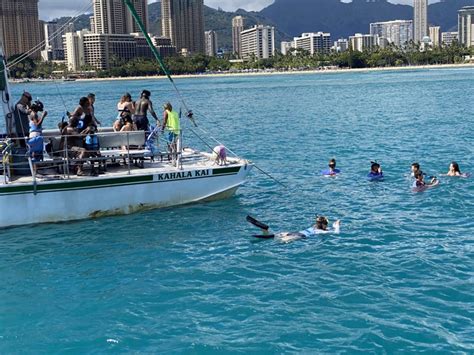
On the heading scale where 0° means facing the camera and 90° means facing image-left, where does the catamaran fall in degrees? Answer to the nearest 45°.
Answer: approximately 270°

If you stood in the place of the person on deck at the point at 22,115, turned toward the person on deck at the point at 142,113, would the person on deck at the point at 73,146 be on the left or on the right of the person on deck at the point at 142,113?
right

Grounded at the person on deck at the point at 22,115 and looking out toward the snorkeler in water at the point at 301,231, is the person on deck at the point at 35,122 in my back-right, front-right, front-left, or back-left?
front-right

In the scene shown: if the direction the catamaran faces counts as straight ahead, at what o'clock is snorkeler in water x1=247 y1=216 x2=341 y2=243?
The snorkeler in water is roughly at 1 o'clock from the catamaran.

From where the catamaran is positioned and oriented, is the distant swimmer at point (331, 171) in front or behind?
in front
